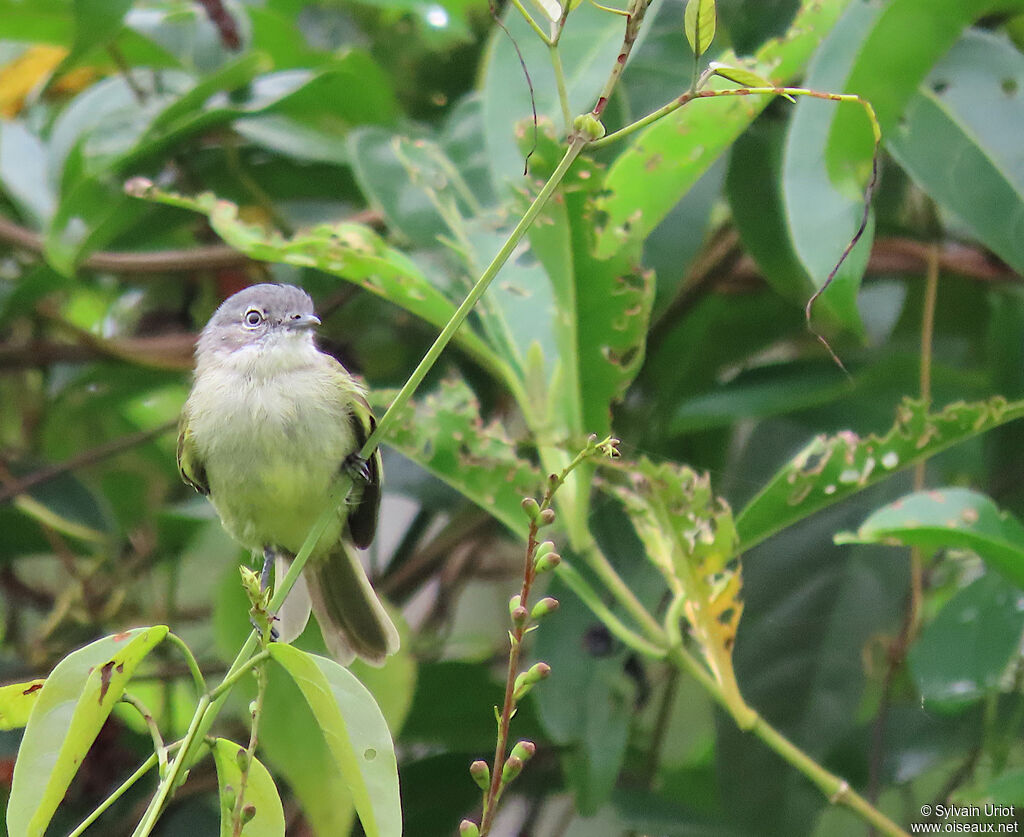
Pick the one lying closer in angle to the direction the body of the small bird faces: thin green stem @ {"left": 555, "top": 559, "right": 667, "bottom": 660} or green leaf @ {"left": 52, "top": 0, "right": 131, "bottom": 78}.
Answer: the thin green stem

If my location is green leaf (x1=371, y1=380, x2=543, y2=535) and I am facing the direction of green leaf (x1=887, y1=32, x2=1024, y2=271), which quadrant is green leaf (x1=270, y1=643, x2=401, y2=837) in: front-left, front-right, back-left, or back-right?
back-right

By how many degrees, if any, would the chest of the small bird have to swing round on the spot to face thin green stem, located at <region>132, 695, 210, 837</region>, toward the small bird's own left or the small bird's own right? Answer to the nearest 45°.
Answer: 0° — it already faces it

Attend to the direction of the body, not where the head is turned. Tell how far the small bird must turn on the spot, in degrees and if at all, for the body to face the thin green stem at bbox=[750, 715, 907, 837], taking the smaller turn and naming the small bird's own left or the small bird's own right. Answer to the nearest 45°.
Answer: approximately 45° to the small bird's own left

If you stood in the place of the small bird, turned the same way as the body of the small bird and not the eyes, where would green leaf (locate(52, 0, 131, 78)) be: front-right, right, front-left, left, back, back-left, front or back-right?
back-right

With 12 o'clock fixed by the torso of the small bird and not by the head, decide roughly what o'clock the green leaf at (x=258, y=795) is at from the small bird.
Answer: The green leaf is roughly at 12 o'clock from the small bird.

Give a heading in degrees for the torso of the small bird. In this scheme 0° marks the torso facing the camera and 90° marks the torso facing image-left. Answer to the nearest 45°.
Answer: approximately 0°

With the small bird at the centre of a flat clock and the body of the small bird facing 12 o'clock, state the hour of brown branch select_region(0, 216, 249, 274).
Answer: The brown branch is roughly at 5 o'clock from the small bird.

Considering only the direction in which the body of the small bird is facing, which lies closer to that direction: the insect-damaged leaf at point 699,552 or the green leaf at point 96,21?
the insect-damaged leaf

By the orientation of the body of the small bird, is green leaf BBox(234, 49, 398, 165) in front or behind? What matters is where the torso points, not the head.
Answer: behind

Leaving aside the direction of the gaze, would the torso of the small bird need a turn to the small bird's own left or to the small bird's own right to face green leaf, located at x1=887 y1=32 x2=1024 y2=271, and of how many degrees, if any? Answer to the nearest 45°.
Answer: approximately 90° to the small bird's own left
